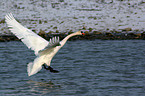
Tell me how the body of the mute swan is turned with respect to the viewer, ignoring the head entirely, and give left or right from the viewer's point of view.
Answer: facing to the right of the viewer
